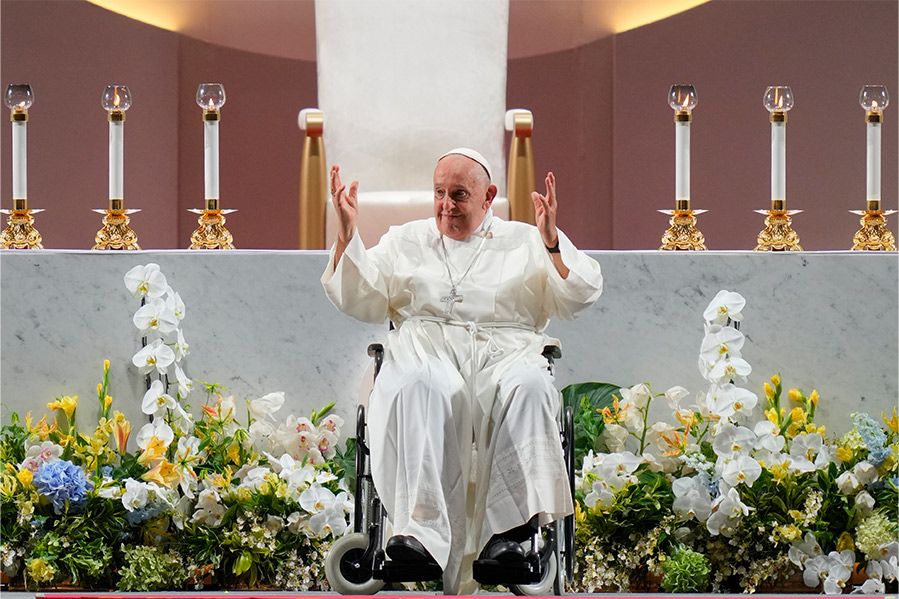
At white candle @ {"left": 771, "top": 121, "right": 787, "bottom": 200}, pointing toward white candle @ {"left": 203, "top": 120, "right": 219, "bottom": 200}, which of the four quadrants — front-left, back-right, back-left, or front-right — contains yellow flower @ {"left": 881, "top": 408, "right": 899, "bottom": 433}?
back-left

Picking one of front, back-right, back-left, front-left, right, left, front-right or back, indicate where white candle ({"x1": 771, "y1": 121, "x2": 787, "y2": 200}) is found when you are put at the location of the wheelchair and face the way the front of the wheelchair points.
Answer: back-left

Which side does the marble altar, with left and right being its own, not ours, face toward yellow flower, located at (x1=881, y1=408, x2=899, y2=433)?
left

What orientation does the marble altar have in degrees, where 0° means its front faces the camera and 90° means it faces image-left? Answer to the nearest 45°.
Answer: approximately 0°

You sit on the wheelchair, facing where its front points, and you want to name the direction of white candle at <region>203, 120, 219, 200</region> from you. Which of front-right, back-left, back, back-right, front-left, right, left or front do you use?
back-right

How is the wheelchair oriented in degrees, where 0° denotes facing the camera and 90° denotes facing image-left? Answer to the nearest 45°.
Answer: approximately 0°

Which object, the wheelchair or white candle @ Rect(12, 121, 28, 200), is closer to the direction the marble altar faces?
the wheelchair

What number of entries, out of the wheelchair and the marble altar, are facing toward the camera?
2

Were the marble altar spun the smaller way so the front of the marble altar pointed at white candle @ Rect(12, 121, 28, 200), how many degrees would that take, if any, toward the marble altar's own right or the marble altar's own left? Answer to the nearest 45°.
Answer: approximately 90° to the marble altar's own right

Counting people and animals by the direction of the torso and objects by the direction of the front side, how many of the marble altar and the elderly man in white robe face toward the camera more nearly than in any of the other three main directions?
2

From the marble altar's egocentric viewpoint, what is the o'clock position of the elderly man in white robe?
The elderly man in white robe is roughly at 1 o'clock from the marble altar.
